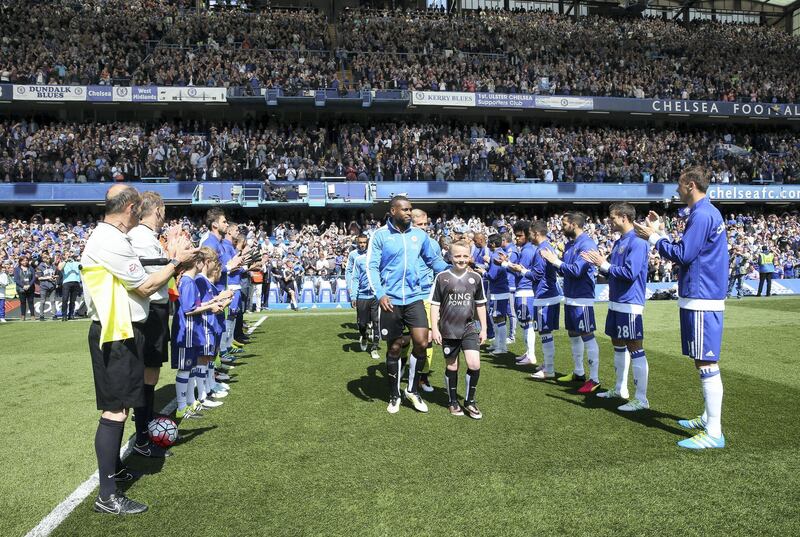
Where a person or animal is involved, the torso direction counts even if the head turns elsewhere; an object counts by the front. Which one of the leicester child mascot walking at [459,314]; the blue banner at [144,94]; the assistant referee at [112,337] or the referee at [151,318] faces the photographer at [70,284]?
the blue banner

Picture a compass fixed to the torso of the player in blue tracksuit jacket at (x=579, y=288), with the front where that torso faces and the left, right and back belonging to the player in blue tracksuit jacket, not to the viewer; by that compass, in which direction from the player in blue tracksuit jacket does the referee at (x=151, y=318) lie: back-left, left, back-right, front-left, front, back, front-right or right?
front-left

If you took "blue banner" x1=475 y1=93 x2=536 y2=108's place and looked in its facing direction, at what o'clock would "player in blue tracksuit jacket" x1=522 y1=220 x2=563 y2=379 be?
The player in blue tracksuit jacket is roughly at 12 o'clock from the blue banner.

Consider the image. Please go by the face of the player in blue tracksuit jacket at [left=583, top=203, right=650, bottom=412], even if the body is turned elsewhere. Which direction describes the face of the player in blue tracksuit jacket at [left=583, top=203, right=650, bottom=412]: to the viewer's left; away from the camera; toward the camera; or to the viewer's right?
to the viewer's left

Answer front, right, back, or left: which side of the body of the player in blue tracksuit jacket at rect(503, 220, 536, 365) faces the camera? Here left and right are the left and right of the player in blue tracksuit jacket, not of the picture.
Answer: left

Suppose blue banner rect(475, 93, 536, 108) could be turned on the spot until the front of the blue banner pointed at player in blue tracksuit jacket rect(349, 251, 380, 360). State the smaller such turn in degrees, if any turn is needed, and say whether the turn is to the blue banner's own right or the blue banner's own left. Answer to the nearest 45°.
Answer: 0° — it already faces them

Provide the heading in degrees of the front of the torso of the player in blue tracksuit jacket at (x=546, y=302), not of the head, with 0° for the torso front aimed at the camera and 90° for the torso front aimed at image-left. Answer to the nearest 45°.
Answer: approximately 90°

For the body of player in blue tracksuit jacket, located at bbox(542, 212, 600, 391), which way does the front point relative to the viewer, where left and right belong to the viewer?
facing to the left of the viewer

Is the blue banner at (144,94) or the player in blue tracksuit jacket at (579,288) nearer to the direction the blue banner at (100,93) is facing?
the player in blue tracksuit jacket

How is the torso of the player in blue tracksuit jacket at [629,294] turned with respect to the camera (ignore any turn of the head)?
to the viewer's left

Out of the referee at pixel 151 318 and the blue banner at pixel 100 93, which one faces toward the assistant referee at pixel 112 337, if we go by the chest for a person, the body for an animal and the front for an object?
the blue banner
